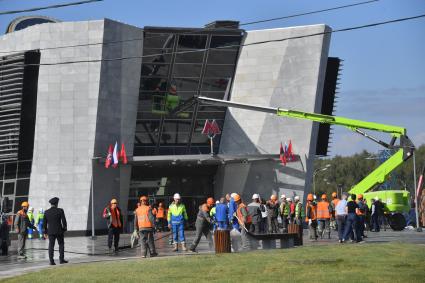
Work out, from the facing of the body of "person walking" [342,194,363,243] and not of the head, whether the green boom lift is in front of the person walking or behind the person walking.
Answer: in front

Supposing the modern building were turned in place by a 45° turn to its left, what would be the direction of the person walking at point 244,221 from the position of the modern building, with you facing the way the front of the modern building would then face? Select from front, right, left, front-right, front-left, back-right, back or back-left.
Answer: front-right

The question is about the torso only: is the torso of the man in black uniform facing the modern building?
yes

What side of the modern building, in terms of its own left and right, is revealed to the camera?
front

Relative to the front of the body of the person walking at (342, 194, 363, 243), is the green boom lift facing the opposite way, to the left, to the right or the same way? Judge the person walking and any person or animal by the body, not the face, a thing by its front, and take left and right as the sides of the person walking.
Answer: to the left

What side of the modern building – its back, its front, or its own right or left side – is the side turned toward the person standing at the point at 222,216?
front

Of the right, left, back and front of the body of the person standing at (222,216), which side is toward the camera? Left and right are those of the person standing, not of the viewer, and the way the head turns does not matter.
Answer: back
